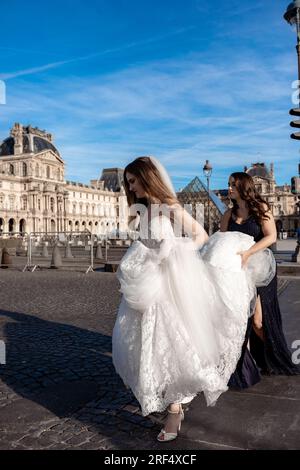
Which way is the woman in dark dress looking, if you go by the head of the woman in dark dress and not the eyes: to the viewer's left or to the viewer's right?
to the viewer's left

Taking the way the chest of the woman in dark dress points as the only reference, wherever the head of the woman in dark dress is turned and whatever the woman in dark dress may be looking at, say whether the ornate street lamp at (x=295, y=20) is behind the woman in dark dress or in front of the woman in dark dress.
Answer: behind

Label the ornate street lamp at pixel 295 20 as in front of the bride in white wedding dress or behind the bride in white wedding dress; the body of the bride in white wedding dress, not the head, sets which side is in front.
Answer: behind

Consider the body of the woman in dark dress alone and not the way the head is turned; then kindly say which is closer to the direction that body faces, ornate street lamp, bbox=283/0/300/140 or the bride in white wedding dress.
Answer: the bride in white wedding dress

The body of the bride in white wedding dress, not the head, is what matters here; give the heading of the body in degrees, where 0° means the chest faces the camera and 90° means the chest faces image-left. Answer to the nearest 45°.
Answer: approximately 45°

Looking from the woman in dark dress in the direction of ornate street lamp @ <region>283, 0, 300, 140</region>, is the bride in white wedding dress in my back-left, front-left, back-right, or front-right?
back-left

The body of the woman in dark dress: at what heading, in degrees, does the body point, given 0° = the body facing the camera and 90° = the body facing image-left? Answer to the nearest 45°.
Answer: approximately 45°

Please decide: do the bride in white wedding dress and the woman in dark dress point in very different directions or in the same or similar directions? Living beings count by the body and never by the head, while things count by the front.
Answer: same or similar directions

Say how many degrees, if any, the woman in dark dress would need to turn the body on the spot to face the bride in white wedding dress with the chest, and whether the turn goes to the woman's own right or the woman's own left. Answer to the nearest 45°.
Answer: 0° — they already face them

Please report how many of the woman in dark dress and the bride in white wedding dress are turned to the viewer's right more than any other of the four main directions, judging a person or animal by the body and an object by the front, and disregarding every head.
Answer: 0

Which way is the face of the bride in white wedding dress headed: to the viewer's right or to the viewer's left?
to the viewer's left

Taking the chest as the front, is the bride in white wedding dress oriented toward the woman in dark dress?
no
